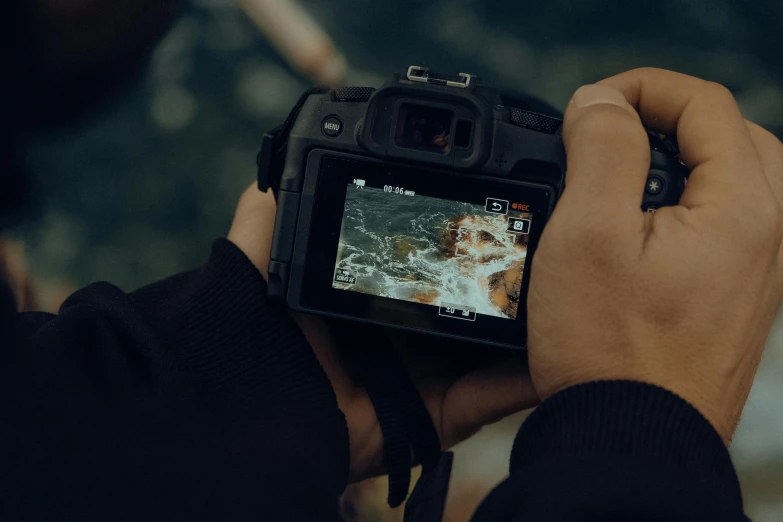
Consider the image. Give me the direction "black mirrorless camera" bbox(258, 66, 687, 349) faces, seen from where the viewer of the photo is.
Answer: facing away from the viewer
